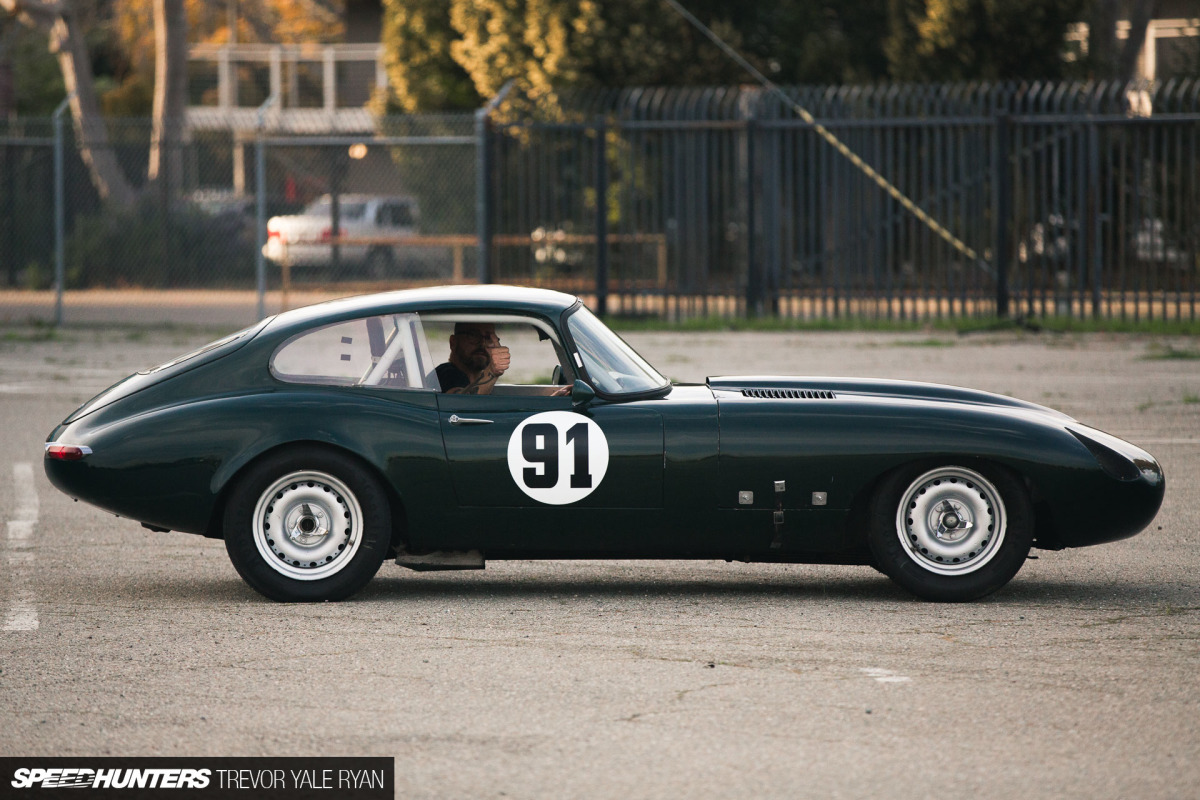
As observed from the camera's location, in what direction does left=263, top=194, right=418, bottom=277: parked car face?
facing away from the viewer and to the right of the viewer

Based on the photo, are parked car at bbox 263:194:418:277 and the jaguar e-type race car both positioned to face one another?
no

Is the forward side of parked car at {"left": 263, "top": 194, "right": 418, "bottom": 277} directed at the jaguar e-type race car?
no

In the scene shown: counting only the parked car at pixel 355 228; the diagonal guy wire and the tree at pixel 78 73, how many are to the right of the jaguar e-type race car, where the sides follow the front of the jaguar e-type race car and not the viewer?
0

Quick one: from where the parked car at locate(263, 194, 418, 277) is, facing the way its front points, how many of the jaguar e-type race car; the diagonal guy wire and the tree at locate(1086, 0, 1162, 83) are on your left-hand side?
0

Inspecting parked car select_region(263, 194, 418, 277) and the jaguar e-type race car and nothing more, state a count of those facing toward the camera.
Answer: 0

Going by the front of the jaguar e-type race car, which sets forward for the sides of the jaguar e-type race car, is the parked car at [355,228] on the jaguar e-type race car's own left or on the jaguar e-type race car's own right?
on the jaguar e-type race car's own left

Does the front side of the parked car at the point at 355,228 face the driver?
no

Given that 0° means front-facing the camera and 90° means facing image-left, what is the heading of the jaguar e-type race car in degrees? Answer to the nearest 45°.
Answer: approximately 270°

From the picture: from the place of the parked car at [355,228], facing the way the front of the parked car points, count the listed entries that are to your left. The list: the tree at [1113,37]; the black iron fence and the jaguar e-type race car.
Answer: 0

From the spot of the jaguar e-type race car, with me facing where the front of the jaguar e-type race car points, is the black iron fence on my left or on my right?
on my left

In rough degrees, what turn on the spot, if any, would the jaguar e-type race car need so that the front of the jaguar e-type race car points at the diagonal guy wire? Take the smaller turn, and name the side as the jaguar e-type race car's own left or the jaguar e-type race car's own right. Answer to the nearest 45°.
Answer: approximately 90° to the jaguar e-type race car's own left

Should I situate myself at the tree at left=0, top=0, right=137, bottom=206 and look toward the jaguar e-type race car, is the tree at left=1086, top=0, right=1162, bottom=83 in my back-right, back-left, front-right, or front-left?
front-left
